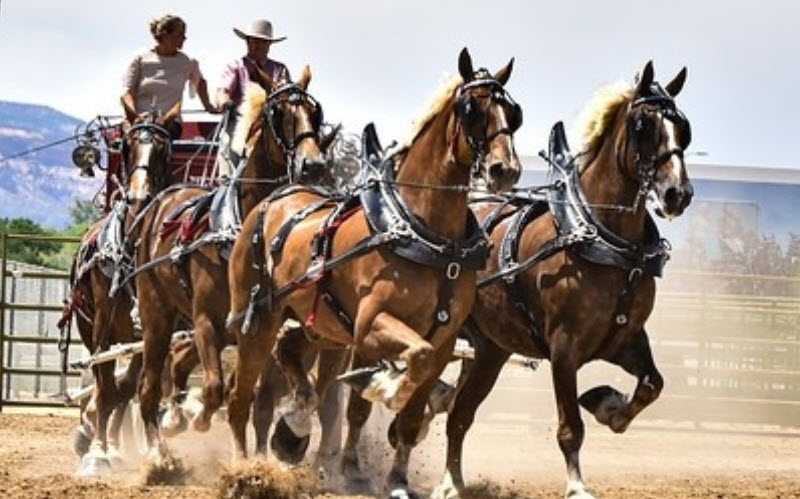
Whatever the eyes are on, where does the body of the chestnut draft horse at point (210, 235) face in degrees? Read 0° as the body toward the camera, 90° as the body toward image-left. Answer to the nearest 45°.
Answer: approximately 315°

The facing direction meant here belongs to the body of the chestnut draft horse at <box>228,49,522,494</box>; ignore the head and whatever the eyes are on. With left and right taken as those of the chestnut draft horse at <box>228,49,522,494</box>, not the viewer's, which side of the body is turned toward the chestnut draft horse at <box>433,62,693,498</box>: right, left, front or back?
left

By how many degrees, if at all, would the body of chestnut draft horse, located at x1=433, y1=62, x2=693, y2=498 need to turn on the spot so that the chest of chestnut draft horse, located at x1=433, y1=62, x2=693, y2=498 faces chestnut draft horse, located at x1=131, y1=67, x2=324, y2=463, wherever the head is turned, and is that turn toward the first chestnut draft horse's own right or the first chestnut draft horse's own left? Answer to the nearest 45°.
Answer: approximately 135° to the first chestnut draft horse's own right

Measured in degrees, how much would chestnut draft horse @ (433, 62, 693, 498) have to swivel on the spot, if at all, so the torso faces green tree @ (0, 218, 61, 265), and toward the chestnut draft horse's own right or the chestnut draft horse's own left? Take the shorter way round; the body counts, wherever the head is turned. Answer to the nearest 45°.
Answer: approximately 180°

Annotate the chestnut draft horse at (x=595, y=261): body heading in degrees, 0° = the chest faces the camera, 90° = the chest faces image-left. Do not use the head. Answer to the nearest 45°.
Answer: approximately 315°

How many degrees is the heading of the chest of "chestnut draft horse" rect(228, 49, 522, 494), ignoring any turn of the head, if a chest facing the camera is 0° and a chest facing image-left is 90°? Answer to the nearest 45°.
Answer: approximately 315°
